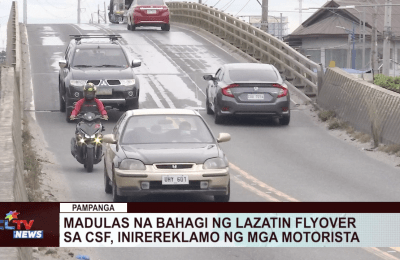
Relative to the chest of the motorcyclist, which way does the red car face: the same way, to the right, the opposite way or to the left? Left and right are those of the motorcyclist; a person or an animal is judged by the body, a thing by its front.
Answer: the opposite way

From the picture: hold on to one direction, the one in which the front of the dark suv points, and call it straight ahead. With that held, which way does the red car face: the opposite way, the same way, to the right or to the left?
the opposite way

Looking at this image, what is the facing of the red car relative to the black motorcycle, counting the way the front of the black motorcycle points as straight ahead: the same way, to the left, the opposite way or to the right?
the opposite way

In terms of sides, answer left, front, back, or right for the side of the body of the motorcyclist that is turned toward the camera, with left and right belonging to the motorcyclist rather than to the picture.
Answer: front

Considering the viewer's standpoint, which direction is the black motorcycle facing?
facing the viewer

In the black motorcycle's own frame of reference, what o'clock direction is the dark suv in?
The dark suv is roughly at 6 o'clock from the black motorcycle.

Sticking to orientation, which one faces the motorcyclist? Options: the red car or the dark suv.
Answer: the dark suv

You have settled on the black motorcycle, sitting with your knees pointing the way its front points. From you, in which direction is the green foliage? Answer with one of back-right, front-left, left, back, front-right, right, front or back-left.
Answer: back-left

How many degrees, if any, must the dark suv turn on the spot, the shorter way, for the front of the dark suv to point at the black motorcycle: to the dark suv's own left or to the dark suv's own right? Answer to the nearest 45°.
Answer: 0° — it already faces it

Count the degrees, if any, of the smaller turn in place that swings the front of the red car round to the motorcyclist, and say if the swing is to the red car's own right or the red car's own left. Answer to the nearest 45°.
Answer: approximately 180°

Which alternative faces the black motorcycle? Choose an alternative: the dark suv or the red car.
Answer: the dark suv

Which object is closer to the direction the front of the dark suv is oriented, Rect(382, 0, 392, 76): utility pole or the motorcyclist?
the motorcyclist

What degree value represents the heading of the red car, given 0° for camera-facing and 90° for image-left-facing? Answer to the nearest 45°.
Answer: approximately 180°
